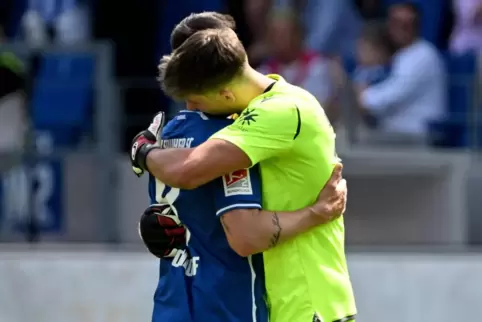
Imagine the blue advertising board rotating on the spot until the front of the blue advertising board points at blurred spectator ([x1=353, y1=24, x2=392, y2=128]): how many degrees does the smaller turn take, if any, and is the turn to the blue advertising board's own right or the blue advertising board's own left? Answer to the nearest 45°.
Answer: approximately 90° to the blue advertising board's own left

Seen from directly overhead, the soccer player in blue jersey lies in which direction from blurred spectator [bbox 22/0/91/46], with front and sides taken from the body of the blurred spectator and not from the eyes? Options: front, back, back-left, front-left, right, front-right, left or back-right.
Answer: front

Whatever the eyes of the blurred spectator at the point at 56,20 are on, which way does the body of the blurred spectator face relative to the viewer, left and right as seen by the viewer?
facing the viewer

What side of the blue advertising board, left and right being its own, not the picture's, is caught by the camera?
front

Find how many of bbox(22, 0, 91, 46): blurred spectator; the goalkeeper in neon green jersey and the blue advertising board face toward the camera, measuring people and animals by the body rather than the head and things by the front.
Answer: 2

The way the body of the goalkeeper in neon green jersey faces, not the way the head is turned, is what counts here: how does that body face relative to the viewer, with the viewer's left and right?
facing to the left of the viewer

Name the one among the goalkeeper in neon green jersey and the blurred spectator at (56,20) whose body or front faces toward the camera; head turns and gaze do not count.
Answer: the blurred spectator

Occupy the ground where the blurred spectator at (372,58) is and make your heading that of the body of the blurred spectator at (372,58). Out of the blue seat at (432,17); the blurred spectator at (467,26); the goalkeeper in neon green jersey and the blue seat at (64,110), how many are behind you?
2

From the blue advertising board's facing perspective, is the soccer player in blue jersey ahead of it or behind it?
ahead

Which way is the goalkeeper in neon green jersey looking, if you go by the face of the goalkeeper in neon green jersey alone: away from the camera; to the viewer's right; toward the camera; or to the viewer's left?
to the viewer's left

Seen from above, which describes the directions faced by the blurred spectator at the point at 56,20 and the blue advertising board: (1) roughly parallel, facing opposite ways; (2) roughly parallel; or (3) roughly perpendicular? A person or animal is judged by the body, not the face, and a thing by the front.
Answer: roughly parallel
